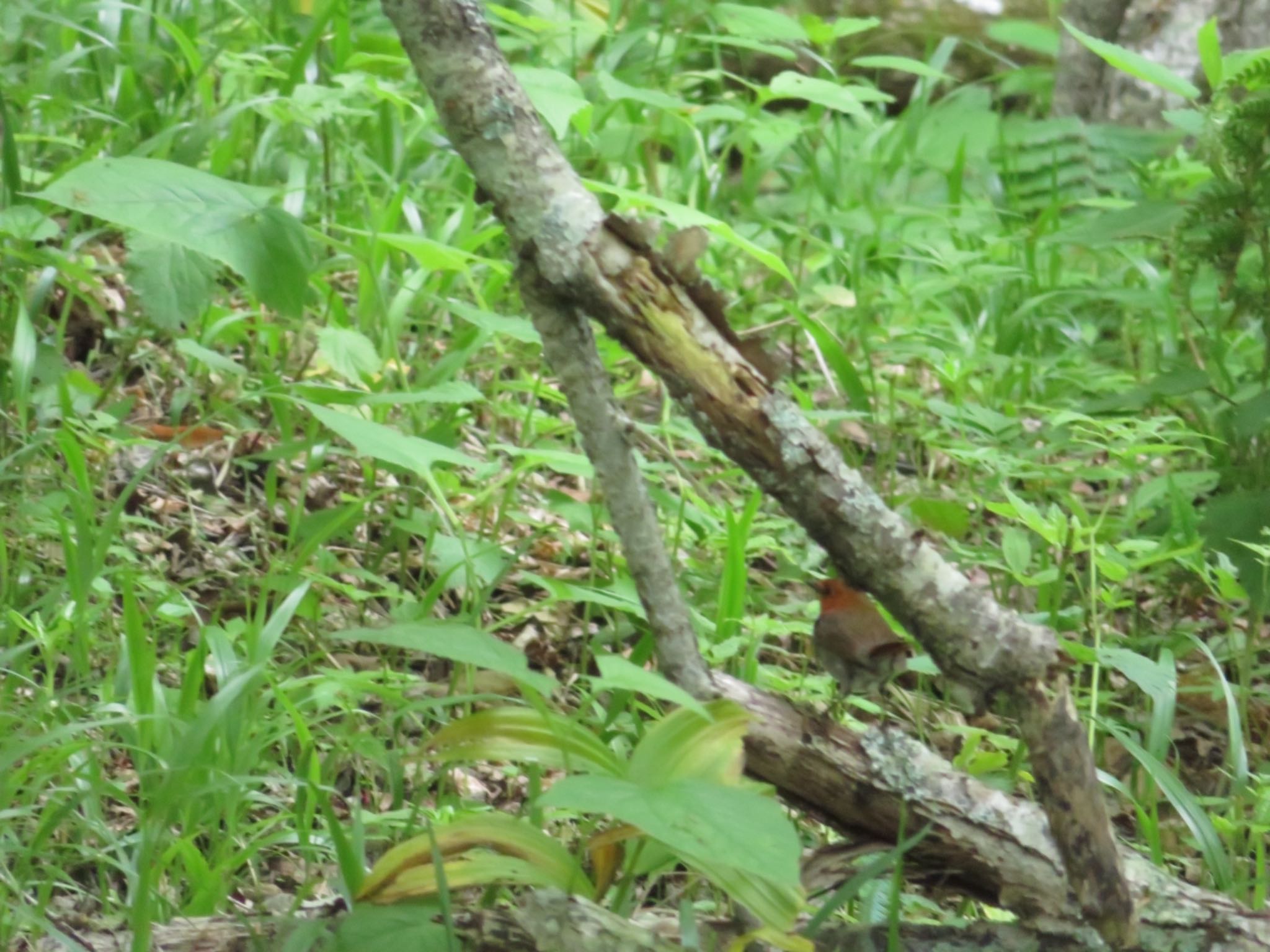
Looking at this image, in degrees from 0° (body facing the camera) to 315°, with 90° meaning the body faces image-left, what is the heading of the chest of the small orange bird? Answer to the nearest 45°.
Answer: approximately 90°

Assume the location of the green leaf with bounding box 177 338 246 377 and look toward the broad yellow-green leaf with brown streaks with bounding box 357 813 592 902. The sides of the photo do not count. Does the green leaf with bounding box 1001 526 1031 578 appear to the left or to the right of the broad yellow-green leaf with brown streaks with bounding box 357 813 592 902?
left

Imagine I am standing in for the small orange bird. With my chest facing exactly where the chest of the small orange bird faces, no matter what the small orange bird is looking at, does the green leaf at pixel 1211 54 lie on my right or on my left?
on my right

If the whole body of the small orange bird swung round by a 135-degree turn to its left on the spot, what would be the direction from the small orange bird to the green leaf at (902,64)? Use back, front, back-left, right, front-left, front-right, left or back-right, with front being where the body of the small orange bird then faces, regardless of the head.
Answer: back-left

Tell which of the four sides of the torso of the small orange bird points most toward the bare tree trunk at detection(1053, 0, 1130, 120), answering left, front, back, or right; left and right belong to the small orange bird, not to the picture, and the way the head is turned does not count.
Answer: right

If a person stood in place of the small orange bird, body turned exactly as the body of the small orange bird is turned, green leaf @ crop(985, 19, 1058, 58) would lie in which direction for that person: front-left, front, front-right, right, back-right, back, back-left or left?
right

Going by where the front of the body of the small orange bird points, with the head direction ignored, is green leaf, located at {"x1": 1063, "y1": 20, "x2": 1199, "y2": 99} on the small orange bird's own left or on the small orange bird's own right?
on the small orange bird's own right
